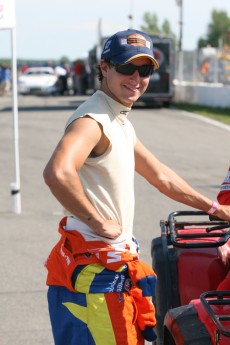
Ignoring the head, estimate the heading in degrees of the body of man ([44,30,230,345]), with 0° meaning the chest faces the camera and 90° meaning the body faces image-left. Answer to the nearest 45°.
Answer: approximately 315°

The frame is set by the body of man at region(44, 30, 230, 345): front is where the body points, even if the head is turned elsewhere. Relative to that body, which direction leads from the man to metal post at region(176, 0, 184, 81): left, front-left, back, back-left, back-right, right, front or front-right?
back-left

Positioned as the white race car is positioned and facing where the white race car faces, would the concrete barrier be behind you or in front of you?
in front

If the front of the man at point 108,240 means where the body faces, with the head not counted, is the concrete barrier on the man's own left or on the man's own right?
on the man's own left

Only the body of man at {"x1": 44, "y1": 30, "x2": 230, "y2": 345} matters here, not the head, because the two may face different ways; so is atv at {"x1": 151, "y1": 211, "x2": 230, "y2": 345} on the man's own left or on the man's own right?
on the man's own left

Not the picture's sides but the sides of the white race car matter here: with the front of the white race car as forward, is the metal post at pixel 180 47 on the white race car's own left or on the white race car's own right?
on the white race car's own left

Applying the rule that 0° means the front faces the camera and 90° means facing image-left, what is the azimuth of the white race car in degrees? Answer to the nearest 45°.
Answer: approximately 0°
